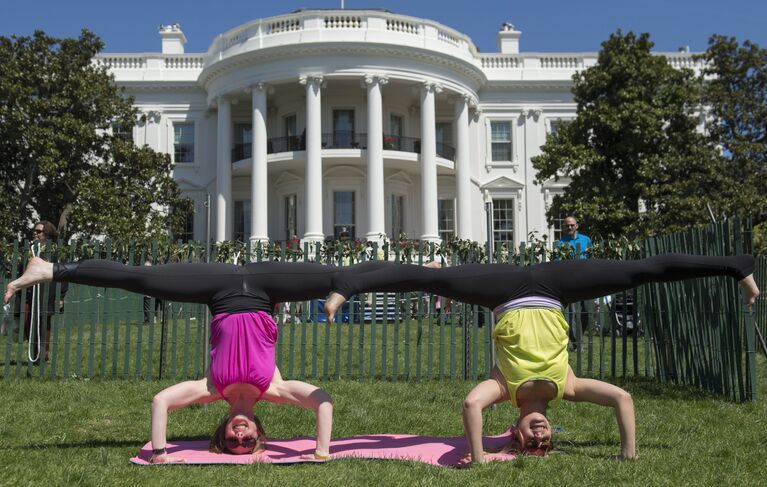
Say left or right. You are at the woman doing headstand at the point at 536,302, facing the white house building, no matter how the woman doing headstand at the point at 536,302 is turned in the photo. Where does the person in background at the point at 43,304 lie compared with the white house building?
left

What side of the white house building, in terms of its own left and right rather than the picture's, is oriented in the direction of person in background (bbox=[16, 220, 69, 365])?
front

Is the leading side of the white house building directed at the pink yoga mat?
yes

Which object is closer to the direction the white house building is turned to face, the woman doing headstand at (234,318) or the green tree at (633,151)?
the woman doing headstand

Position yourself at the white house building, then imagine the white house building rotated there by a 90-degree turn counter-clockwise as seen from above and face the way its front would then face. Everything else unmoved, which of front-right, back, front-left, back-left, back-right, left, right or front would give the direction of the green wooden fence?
right

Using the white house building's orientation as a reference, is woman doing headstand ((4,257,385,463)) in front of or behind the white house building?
in front

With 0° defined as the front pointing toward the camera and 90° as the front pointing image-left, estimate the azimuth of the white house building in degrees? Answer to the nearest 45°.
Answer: approximately 0°

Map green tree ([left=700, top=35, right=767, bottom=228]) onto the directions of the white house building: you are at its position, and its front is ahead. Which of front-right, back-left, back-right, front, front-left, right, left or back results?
left

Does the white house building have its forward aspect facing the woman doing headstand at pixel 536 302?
yes

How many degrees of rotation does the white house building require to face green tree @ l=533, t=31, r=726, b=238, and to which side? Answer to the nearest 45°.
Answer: approximately 45° to its left
